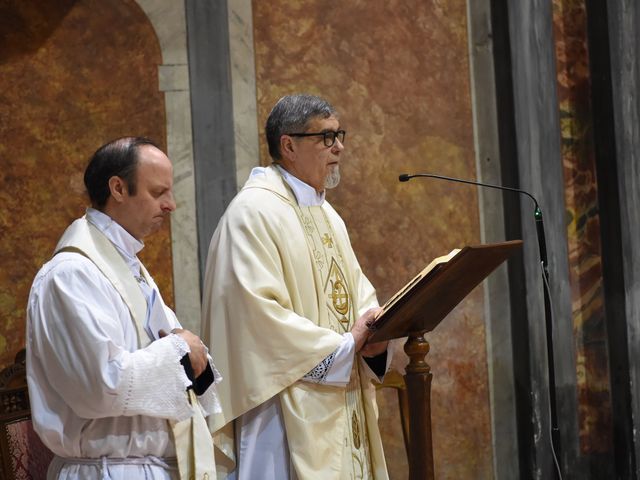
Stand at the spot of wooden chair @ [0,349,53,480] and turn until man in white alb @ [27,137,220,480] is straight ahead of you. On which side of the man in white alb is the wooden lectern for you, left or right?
left

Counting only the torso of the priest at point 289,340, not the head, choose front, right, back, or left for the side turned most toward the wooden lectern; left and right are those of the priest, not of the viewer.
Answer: front

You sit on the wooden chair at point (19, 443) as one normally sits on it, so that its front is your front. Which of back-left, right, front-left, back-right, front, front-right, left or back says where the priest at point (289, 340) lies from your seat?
front-left

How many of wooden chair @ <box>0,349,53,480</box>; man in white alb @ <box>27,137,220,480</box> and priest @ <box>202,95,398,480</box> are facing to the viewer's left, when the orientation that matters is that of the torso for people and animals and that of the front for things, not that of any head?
0

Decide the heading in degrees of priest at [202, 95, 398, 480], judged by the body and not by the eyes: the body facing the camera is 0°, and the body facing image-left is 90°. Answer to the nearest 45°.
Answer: approximately 315°

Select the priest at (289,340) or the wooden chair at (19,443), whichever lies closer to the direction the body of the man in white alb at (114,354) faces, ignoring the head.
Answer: the priest

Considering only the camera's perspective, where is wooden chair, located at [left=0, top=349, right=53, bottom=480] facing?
facing the viewer and to the right of the viewer

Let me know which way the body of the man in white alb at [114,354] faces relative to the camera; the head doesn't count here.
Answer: to the viewer's right

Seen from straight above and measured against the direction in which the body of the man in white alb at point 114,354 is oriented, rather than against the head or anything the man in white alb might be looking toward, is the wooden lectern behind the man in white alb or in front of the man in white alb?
in front

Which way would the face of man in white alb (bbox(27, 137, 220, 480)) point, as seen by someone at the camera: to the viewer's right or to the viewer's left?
to the viewer's right

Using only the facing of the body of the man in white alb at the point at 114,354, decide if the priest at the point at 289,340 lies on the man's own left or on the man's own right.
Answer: on the man's own left
